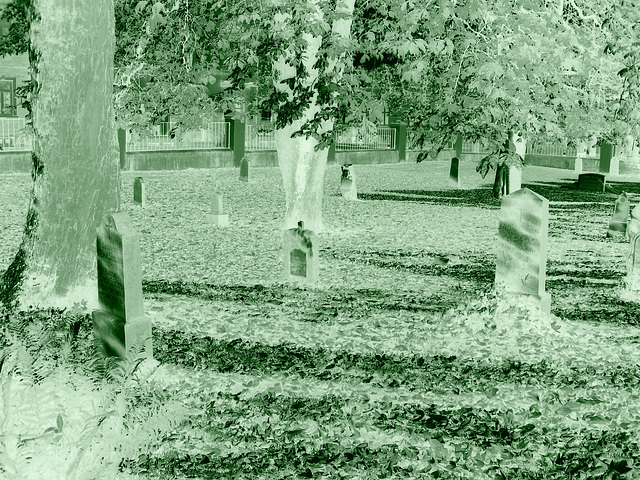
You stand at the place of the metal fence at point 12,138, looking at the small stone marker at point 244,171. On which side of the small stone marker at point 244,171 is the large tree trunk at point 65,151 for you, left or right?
right

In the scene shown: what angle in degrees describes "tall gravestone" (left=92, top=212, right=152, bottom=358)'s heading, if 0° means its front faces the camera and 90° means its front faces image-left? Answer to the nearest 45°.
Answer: approximately 45°

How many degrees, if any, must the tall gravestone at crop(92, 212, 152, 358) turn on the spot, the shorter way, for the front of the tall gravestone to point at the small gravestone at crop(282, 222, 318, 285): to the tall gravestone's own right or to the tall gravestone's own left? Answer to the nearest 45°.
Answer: approximately 180°

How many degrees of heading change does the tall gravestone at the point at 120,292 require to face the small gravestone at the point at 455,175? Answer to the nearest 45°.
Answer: approximately 180°

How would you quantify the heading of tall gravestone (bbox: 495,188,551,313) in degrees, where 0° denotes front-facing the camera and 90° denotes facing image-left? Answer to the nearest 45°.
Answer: approximately 45°

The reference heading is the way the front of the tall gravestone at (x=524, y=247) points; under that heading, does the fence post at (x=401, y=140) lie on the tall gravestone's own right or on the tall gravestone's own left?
on the tall gravestone's own right

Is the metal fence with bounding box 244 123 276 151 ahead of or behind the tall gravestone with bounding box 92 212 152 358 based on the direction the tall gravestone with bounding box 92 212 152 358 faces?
behind

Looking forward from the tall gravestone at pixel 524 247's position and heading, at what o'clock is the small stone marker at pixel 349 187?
The small stone marker is roughly at 4 o'clock from the tall gravestone.

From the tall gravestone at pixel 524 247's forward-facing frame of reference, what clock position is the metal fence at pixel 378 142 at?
The metal fence is roughly at 4 o'clock from the tall gravestone.

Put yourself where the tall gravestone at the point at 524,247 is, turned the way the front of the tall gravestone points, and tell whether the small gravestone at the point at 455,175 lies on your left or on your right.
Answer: on your right
